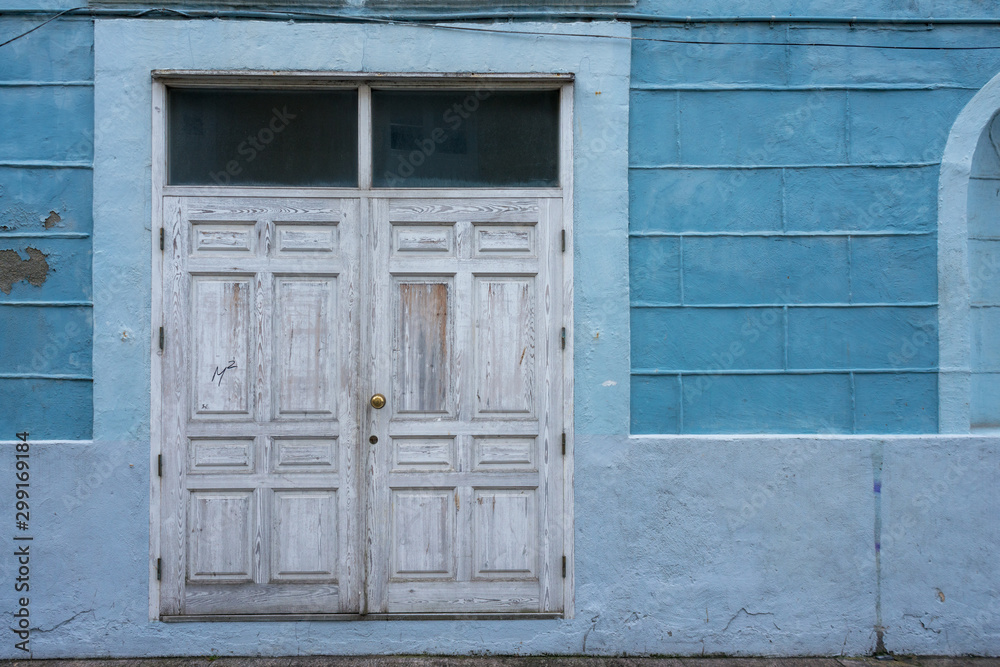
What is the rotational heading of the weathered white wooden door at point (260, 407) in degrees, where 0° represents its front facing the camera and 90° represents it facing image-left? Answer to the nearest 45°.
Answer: approximately 0°

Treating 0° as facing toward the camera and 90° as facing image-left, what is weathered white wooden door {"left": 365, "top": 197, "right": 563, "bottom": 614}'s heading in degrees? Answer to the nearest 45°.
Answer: approximately 0°

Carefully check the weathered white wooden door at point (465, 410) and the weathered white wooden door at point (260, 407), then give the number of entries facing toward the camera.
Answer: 2

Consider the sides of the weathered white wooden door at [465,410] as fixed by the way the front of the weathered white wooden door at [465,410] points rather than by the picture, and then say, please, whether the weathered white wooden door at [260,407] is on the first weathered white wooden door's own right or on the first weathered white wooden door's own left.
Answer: on the first weathered white wooden door's own right

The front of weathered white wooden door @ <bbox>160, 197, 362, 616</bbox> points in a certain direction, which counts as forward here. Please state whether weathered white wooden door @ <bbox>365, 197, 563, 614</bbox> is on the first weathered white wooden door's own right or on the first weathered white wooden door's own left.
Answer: on the first weathered white wooden door's own left
